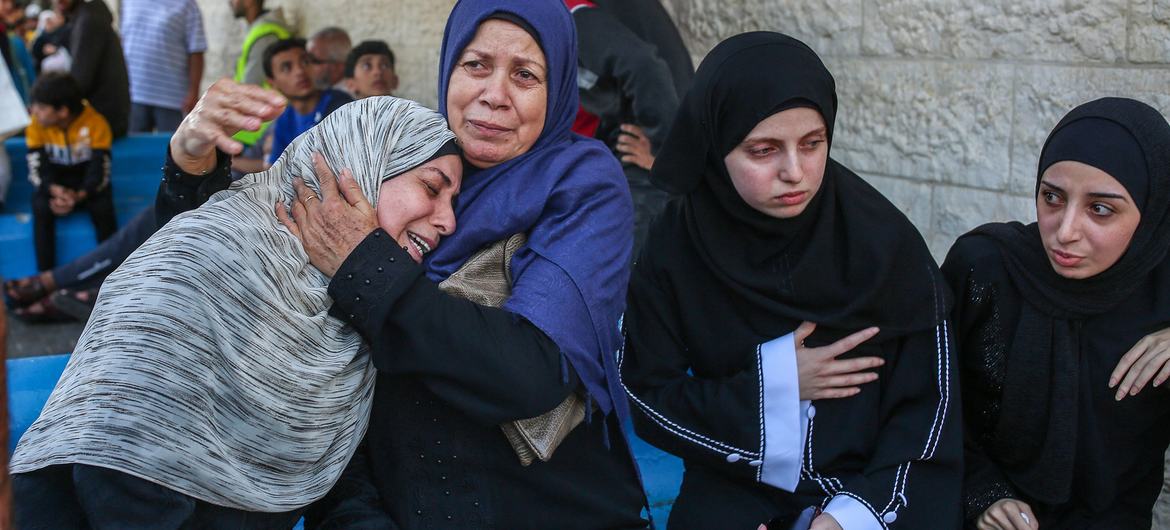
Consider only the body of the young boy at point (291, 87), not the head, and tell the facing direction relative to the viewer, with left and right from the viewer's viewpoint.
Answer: facing the viewer

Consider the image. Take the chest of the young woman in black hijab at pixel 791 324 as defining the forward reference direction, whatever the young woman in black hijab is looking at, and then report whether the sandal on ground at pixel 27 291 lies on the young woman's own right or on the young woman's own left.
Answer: on the young woman's own right

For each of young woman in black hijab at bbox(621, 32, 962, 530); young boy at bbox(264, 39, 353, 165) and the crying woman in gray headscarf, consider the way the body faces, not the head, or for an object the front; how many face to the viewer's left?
0

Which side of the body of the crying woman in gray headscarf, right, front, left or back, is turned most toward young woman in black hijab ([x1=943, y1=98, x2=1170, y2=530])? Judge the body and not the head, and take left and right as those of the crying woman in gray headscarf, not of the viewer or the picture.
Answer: front

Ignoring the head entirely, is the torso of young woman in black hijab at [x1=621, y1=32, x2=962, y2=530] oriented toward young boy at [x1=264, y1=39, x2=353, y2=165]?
no

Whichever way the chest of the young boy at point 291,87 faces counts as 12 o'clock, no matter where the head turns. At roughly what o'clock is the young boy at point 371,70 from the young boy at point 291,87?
the young boy at point 371,70 is roughly at 9 o'clock from the young boy at point 291,87.

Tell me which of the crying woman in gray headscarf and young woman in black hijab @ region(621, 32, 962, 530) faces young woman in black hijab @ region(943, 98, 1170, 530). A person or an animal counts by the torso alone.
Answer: the crying woman in gray headscarf

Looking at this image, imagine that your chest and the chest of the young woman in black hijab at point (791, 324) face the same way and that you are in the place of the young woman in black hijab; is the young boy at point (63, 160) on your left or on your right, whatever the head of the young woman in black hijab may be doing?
on your right

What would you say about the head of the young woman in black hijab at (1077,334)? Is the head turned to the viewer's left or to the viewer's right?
to the viewer's left

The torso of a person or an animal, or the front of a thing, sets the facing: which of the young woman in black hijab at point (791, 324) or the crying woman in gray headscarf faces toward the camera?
the young woman in black hijab

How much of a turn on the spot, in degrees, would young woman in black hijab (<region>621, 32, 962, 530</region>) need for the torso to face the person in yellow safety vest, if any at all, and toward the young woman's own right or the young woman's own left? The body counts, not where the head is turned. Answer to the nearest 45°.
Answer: approximately 135° to the young woman's own right

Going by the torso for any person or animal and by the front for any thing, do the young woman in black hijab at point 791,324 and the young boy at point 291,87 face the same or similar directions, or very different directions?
same or similar directions

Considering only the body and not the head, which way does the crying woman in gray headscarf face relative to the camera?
to the viewer's right
